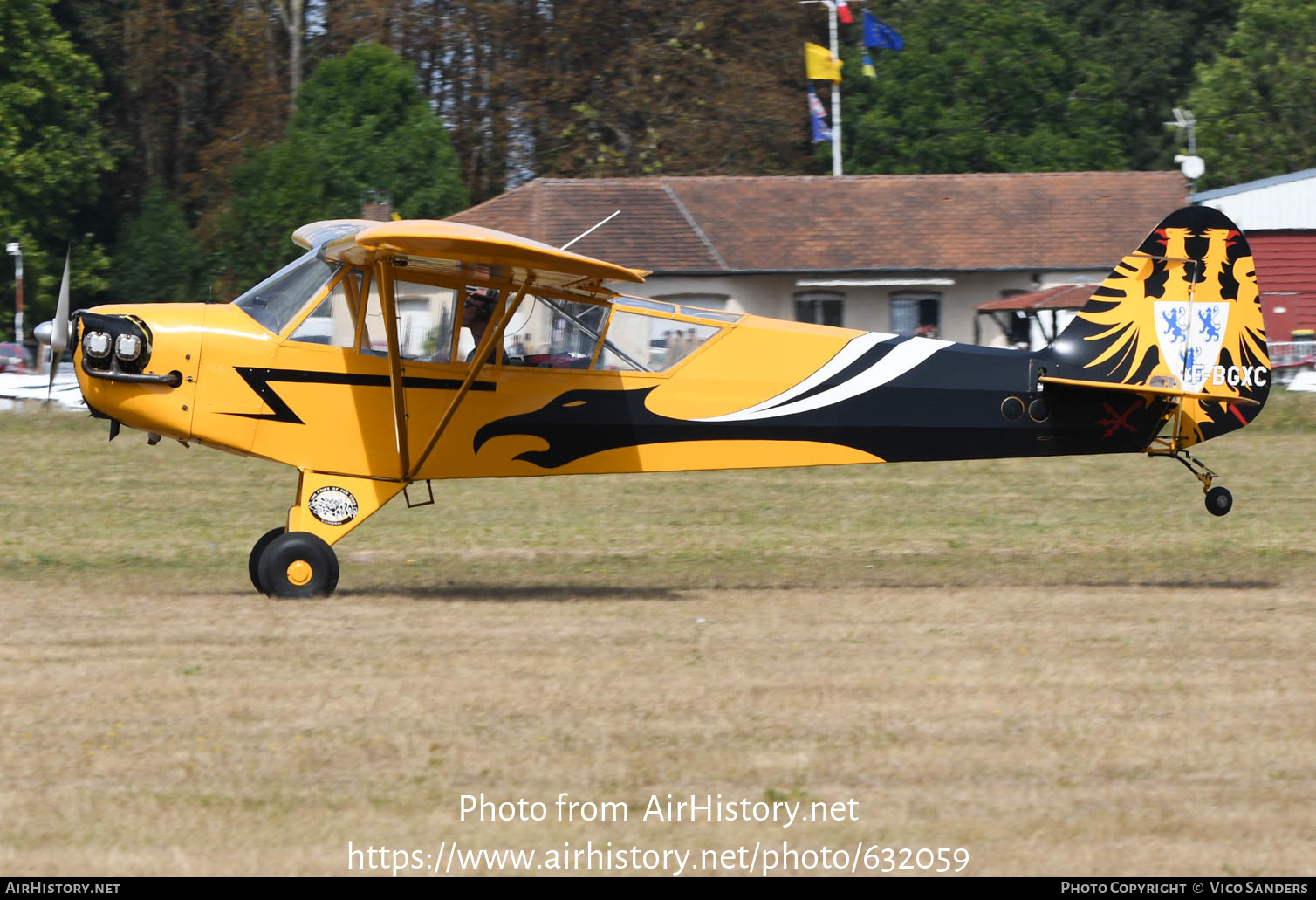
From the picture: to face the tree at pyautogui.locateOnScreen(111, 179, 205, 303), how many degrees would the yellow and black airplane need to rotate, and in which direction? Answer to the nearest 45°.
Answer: approximately 90° to its right

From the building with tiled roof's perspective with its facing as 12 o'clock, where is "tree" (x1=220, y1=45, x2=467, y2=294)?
The tree is roughly at 4 o'clock from the building with tiled roof.

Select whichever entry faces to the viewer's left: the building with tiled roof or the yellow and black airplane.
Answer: the yellow and black airplane

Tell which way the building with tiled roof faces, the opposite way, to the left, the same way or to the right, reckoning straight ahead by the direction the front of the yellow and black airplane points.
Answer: to the left

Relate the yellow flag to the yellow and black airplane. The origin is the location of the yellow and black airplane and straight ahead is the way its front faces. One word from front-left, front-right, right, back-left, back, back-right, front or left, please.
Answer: right

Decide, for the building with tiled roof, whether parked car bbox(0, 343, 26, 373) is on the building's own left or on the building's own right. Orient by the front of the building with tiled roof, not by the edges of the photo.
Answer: on the building's own right

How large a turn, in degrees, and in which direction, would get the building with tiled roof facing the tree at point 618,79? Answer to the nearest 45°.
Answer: approximately 135° to its right

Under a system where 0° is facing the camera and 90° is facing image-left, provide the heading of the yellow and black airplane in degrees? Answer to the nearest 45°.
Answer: approximately 90°

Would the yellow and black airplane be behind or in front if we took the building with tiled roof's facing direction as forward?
in front

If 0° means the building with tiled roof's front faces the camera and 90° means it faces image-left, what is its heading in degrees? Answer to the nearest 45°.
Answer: approximately 0°
